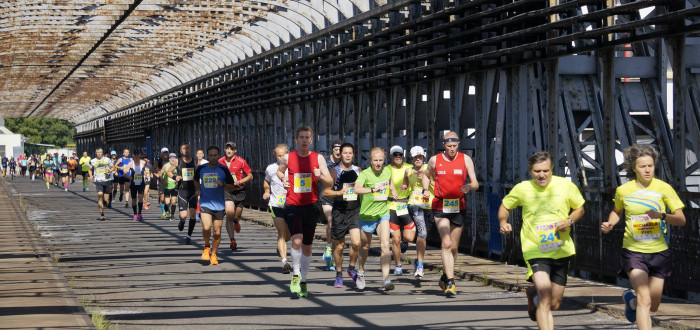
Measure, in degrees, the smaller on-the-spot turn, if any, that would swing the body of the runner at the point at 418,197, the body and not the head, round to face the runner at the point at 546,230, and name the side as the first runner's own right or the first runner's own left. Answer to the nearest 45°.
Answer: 0° — they already face them

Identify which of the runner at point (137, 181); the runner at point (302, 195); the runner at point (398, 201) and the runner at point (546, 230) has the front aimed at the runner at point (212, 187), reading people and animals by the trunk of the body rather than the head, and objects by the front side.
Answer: the runner at point (137, 181)

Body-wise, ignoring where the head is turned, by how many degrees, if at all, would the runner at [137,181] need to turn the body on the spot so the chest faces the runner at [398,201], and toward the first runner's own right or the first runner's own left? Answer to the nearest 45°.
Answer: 0° — they already face them

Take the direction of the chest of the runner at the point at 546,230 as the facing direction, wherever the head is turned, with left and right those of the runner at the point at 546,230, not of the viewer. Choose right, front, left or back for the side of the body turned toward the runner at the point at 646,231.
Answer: left

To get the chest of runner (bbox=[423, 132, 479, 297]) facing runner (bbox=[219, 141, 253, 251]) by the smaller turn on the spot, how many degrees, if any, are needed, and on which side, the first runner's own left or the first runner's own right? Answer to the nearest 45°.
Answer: approximately 135° to the first runner's own right

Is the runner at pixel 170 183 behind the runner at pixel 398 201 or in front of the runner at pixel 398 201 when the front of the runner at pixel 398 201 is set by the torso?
behind

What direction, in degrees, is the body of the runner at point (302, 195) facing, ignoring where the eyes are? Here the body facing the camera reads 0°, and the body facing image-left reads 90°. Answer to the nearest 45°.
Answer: approximately 0°

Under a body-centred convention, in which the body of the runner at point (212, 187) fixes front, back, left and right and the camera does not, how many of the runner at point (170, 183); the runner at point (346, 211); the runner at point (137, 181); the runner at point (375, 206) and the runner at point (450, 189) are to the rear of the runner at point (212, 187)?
2

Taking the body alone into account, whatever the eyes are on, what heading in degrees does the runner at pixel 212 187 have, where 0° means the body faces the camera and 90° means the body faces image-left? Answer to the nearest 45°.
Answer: approximately 0°
